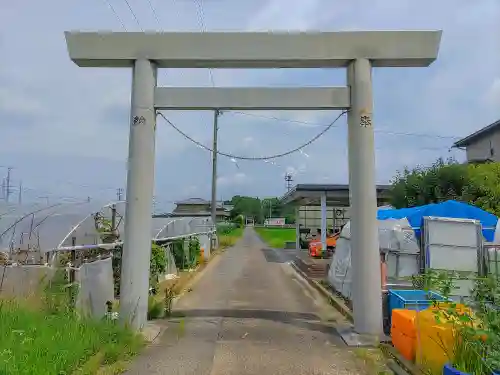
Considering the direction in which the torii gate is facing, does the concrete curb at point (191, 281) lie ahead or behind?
behind

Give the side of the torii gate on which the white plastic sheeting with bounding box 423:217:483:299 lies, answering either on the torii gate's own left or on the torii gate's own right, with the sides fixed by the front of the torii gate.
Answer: on the torii gate's own left

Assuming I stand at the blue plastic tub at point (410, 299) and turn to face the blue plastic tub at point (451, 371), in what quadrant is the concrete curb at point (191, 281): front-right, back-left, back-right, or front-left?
back-right
